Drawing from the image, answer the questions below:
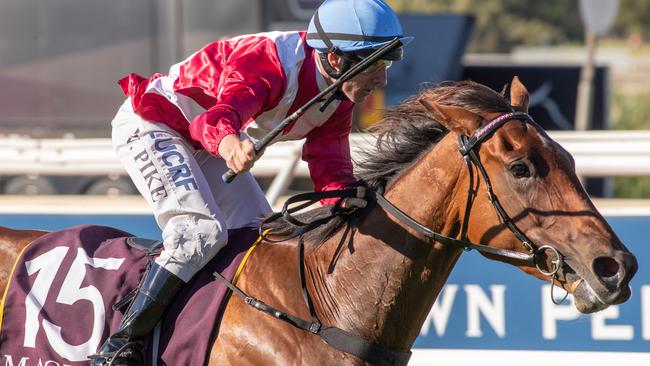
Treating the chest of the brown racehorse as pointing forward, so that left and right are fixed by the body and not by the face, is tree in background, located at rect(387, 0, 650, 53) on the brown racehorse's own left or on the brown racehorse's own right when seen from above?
on the brown racehorse's own left

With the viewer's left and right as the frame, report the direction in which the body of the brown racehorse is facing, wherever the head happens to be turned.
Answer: facing to the right of the viewer
